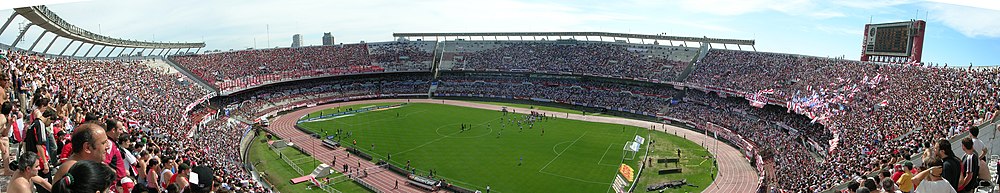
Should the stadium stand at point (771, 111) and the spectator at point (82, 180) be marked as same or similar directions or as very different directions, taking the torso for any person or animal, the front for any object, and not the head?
very different directions

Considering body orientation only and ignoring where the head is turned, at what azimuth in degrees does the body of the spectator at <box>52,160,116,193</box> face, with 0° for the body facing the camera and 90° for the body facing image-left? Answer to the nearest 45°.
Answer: approximately 225°

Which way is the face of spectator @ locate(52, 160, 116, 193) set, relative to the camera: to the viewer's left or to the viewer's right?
to the viewer's right

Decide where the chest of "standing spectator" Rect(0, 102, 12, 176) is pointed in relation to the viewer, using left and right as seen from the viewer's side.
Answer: facing away from the viewer and to the right of the viewer

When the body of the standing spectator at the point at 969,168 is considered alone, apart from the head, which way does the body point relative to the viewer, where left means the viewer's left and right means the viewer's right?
facing away from the viewer and to the left of the viewer

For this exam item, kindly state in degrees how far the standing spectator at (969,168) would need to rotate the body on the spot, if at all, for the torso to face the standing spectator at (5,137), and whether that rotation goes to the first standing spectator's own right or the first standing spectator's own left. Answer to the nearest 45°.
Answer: approximately 90° to the first standing spectator's own left
